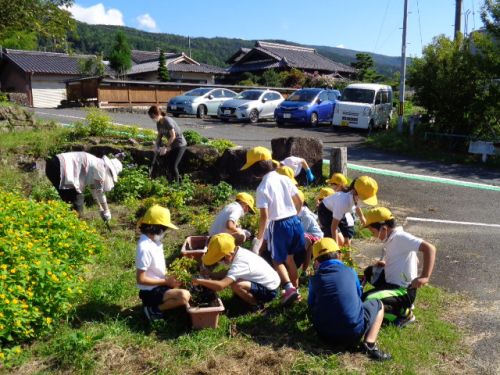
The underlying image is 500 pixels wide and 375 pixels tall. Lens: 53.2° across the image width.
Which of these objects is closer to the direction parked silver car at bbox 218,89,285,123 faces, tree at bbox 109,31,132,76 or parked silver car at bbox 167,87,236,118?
the parked silver car

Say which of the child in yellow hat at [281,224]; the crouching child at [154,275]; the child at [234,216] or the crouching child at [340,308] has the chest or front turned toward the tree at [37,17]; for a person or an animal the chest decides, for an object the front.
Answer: the child in yellow hat

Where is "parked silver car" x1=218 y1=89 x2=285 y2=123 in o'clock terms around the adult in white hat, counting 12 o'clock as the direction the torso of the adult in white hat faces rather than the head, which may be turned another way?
The parked silver car is roughly at 10 o'clock from the adult in white hat.

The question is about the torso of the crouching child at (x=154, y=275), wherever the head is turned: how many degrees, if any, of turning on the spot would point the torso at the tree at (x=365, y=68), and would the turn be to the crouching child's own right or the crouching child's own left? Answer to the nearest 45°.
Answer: approximately 45° to the crouching child's own left

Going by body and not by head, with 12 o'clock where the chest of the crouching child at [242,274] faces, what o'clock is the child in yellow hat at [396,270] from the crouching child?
The child in yellow hat is roughly at 6 o'clock from the crouching child.

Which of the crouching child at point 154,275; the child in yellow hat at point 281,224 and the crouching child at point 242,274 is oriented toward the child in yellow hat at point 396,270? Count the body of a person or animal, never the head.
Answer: the crouching child at point 154,275

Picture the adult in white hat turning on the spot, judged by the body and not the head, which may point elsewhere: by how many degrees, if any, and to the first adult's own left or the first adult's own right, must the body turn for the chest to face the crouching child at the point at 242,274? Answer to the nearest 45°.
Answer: approximately 45° to the first adult's own right

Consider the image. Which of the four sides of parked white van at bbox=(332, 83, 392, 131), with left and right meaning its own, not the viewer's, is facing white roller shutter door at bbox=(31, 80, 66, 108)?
right

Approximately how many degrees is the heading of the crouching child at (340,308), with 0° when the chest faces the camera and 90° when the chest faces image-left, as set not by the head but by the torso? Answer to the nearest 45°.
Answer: approximately 225°

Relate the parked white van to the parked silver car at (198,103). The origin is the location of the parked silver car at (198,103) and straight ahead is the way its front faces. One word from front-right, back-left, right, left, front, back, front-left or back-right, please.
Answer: left

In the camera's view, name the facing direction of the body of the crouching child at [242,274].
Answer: to the viewer's left

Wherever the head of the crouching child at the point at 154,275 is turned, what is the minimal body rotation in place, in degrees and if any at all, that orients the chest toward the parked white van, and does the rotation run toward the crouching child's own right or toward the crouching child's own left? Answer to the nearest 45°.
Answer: approximately 45° to the crouching child's own left

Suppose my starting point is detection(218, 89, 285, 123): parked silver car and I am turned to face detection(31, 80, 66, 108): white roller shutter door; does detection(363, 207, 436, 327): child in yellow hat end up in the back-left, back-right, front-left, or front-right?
back-left

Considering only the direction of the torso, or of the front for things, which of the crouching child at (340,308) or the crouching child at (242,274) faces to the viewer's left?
the crouching child at (242,274)
